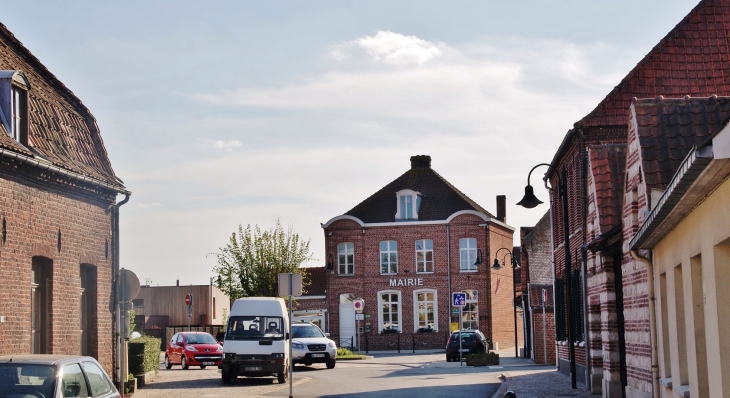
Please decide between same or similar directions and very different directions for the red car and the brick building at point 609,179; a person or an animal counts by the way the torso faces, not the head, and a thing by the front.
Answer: very different directions

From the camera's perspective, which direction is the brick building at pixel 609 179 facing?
to the viewer's left

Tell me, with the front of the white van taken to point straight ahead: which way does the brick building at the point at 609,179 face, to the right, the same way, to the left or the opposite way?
to the right

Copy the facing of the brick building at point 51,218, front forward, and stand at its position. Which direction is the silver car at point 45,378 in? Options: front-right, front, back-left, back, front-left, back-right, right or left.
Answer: front-right

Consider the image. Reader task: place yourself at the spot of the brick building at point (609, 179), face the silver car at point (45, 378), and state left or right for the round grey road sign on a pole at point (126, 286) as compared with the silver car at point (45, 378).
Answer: right

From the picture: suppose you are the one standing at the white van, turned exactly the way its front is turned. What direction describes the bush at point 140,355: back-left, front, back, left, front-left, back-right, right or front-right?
front-right

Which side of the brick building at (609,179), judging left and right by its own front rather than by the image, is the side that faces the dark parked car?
right
